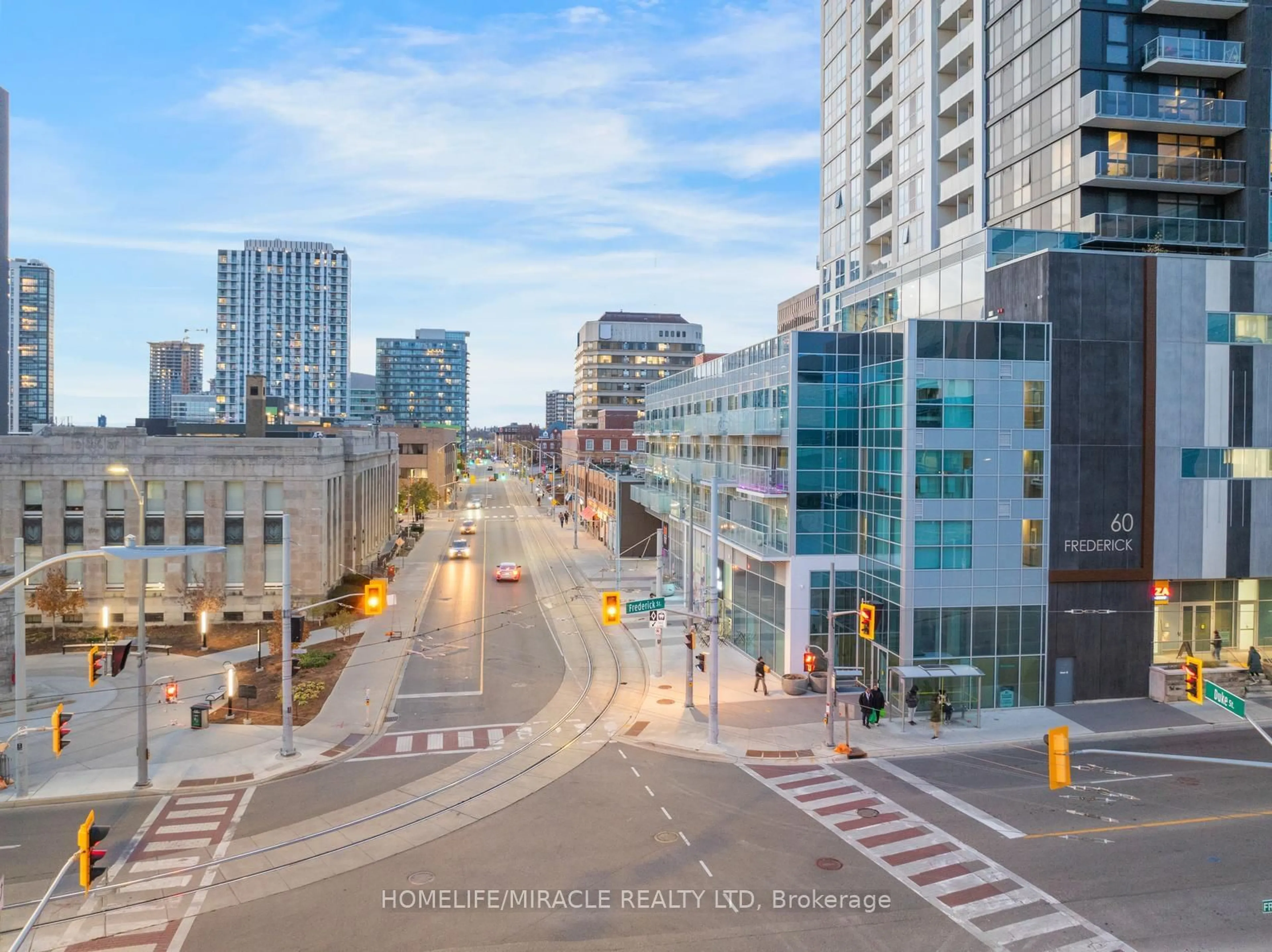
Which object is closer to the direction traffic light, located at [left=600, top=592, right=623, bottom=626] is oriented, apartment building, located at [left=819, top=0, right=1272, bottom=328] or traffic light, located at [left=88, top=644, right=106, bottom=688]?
the traffic light

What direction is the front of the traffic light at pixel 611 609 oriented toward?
toward the camera

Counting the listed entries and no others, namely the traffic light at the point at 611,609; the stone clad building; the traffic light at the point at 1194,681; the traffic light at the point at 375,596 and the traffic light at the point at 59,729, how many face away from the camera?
0

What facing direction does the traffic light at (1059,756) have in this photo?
away from the camera

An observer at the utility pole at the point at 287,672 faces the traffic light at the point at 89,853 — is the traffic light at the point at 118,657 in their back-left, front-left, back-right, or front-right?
front-right

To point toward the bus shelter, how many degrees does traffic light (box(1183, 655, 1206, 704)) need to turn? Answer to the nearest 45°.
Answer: approximately 90° to its right

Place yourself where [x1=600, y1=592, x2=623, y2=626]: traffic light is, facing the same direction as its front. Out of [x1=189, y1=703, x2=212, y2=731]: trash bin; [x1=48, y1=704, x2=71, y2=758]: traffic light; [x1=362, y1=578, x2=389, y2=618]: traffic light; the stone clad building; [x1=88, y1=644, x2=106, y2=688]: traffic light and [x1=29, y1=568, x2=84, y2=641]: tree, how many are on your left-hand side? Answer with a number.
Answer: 0

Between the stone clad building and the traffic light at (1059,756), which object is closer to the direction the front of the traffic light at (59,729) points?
the traffic light

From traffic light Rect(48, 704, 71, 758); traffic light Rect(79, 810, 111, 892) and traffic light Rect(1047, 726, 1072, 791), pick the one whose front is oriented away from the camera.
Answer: traffic light Rect(1047, 726, 1072, 791)

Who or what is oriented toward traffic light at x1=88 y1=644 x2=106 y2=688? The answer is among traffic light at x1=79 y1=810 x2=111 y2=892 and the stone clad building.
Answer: the stone clad building

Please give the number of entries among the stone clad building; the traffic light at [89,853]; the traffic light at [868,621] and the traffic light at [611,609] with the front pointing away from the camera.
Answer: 0

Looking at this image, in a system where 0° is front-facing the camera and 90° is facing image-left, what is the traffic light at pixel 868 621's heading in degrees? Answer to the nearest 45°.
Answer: approximately 45°

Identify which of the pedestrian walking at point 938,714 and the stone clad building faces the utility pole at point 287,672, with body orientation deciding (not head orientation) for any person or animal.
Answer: the stone clad building

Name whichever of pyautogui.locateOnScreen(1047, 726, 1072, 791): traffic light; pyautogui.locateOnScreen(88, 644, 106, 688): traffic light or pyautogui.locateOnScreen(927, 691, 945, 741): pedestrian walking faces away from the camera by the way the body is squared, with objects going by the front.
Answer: pyautogui.locateOnScreen(1047, 726, 1072, 791): traffic light

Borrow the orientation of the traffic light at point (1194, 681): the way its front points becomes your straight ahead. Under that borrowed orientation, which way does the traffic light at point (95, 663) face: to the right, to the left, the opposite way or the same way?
the opposite way

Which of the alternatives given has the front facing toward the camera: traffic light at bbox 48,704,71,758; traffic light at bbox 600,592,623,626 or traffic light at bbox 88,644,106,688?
traffic light at bbox 600,592,623,626
